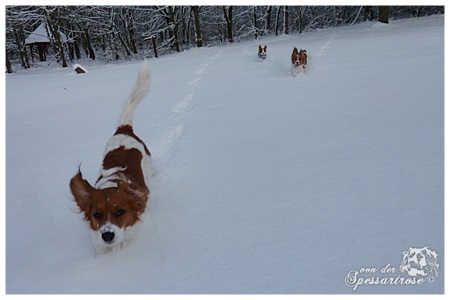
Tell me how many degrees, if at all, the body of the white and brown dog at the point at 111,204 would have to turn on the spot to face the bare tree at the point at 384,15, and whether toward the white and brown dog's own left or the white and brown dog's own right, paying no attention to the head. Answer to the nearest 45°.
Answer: approximately 135° to the white and brown dog's own left

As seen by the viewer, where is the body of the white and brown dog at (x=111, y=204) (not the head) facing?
toward the camera
